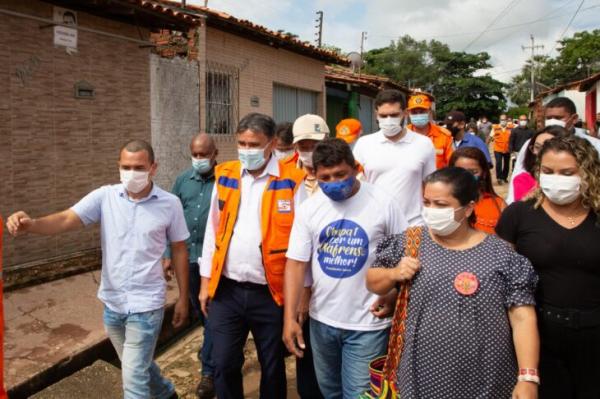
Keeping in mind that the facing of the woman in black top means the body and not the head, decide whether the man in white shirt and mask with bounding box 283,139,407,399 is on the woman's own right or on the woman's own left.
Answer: on the woman's own right

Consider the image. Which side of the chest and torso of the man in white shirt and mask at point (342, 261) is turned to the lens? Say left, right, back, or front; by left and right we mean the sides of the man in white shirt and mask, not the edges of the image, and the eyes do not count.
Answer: front

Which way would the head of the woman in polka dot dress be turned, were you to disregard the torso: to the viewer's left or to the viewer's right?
to the viewer's left

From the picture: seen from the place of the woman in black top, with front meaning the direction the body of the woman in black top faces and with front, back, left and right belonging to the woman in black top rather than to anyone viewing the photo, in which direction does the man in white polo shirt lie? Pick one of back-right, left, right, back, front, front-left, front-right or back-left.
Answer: back-right

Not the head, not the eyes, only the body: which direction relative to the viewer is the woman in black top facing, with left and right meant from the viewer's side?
facing the viewer

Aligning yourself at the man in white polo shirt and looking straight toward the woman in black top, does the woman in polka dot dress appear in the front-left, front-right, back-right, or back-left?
front-right

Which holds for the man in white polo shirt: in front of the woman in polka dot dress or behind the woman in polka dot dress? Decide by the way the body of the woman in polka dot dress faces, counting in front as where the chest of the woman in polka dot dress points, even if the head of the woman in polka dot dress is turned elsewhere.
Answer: behind

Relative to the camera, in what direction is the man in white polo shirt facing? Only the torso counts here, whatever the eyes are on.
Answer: toward the camera
